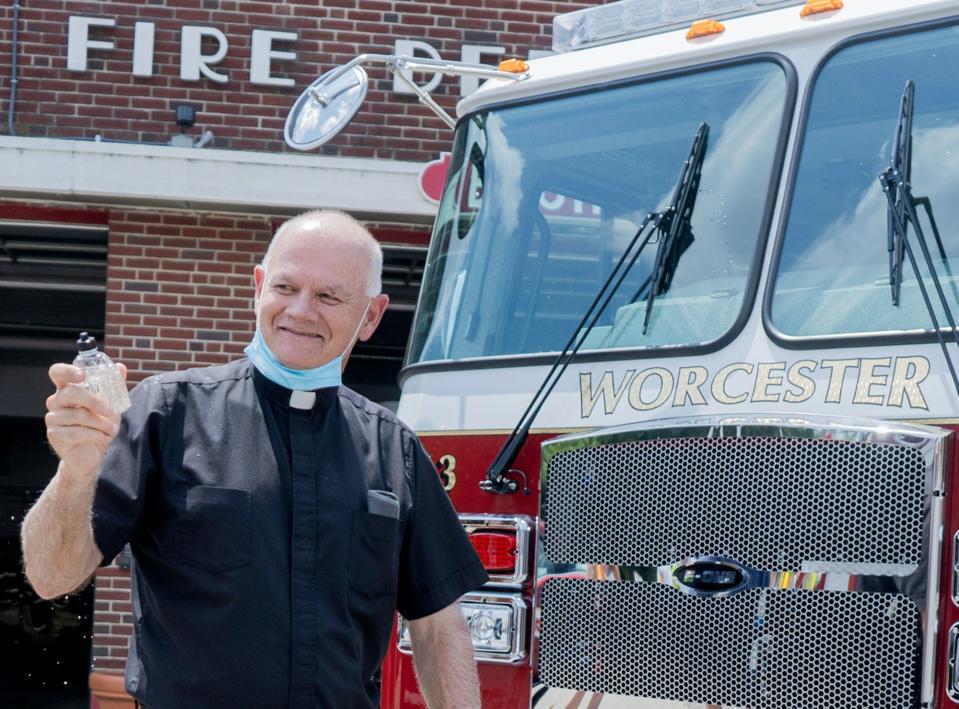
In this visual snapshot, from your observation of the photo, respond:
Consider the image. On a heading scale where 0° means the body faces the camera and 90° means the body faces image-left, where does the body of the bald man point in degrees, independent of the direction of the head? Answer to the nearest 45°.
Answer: approximately 0°

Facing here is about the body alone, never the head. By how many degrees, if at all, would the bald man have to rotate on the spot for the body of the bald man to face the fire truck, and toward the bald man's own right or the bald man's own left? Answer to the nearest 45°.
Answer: approximately 135° to the bald man's own left
